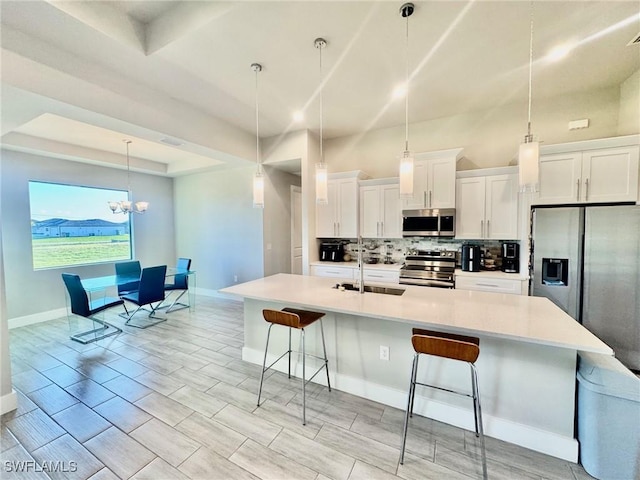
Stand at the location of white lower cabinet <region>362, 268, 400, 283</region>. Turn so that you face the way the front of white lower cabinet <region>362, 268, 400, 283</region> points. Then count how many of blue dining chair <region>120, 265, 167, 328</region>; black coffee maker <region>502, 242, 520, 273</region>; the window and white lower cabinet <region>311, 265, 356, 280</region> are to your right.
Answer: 3

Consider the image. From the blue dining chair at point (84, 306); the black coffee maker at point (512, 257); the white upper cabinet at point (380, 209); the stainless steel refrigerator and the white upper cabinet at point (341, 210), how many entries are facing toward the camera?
4

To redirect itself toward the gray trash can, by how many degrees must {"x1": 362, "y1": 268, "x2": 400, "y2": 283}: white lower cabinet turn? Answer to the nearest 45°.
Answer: approximately 45° to its left

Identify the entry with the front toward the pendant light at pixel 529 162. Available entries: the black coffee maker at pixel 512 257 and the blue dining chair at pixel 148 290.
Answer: the black coffee maker

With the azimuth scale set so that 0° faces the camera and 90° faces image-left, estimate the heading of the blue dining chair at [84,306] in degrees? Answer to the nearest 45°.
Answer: approximately 225°

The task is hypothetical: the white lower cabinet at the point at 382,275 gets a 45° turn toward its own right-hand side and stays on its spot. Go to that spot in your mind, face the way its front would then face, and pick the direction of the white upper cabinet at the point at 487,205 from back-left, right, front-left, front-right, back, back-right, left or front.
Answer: back-left

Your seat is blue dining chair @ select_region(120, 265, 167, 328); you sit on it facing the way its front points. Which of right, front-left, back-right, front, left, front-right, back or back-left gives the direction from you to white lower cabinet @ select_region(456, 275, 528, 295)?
back

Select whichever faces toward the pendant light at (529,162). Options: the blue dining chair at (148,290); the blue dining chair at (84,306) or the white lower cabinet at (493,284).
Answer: the white lower cabinet

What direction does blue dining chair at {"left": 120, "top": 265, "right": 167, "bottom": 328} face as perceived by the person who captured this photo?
facing away from the viewer and to the left of the viewer

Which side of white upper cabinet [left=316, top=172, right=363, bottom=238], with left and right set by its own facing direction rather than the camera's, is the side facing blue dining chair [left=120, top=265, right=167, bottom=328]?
right

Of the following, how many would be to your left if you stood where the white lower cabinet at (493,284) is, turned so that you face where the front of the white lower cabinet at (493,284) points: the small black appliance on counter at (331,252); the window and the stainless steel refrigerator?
1

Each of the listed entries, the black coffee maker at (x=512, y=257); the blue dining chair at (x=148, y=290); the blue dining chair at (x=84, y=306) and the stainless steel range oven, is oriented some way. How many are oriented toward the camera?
2

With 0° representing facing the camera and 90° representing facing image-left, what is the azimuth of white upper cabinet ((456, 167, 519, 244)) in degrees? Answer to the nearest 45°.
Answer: approximately 0°
